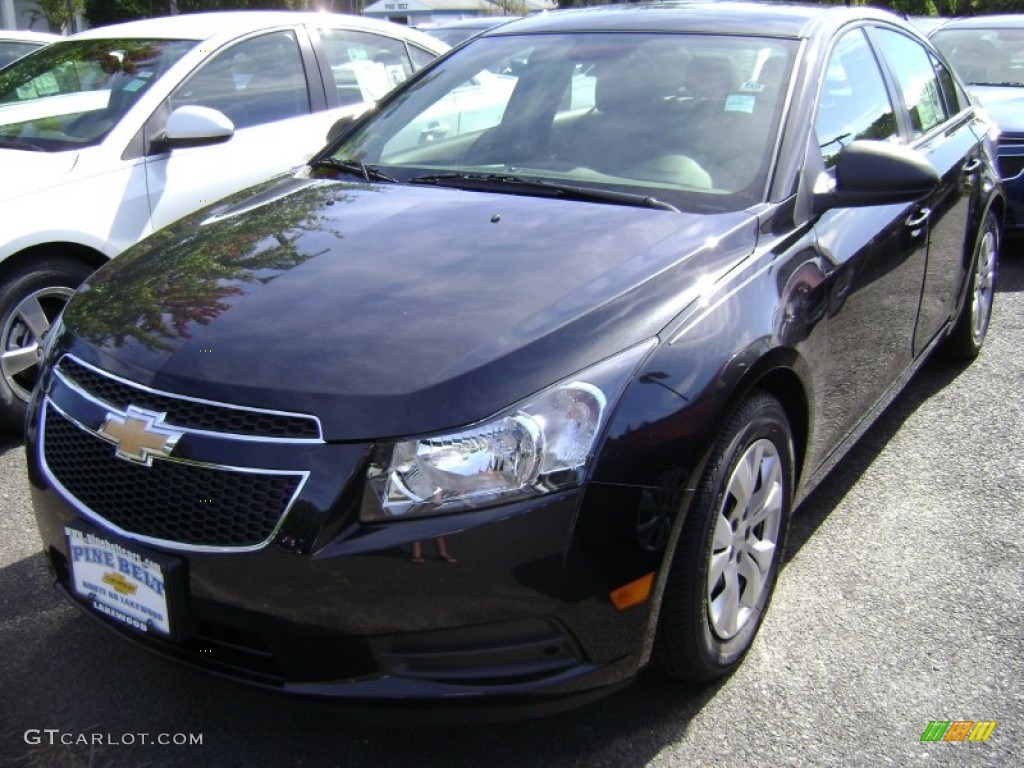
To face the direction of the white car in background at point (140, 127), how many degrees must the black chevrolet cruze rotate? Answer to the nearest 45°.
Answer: approximately 90° to its right

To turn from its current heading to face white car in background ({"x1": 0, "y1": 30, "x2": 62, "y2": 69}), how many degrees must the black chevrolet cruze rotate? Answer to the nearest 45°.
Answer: approximately 90° to its right

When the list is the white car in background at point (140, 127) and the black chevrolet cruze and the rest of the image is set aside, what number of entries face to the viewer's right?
0

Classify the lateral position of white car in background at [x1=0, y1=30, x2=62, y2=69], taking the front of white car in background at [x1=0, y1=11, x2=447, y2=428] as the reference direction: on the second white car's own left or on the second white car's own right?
on the second white car's own right

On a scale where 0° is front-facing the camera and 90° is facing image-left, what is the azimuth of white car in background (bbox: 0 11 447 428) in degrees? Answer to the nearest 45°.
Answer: approximately 45°
